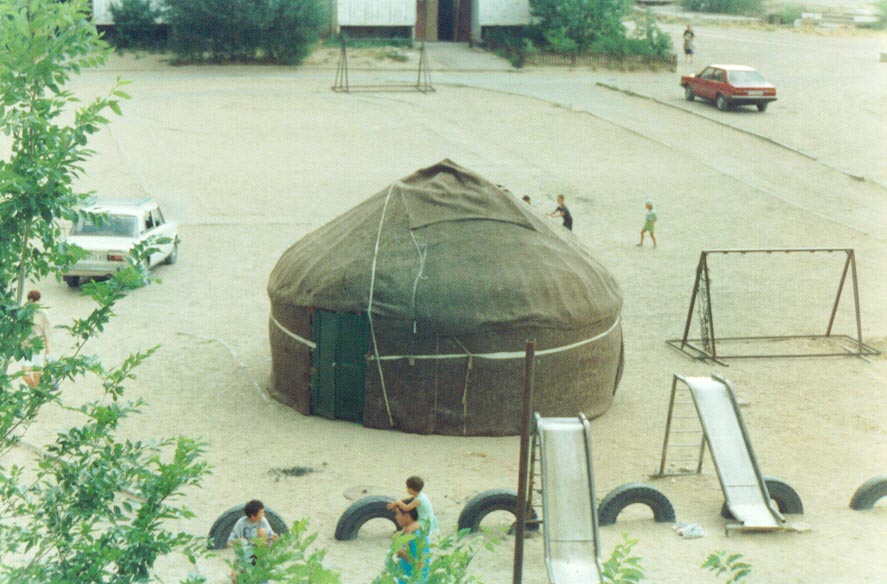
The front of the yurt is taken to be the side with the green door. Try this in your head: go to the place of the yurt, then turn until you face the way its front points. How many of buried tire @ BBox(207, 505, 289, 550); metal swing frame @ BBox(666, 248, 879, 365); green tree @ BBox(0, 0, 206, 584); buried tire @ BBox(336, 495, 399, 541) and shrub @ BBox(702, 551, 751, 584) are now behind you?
1

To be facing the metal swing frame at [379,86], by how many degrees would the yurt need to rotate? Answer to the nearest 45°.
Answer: approximately 135° to its right

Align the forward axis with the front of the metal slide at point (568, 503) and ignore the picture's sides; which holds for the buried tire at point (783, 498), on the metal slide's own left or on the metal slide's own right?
on the metal slide's own left

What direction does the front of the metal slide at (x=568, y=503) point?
toward the camera

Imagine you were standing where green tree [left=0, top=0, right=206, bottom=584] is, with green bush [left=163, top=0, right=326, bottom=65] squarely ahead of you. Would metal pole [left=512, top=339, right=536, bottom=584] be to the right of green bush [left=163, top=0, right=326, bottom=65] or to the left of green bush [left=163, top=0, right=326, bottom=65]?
right

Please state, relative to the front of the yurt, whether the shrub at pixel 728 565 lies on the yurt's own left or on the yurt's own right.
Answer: on the yurt's own left

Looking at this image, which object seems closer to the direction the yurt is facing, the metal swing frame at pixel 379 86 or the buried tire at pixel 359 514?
the buried tire

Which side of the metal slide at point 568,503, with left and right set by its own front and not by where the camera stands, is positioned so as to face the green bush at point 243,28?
back

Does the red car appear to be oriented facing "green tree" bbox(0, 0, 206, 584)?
no

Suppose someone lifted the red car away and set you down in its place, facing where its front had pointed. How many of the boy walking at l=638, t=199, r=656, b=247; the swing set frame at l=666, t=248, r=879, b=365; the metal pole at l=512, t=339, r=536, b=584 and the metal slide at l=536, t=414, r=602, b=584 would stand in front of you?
0

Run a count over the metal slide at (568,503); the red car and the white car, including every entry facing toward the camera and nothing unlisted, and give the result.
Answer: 1

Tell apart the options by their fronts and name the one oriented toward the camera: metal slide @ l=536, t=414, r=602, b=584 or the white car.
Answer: the metal slide

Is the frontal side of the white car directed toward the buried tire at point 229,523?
no

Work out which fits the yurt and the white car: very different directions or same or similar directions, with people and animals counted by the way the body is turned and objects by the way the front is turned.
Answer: very different directions

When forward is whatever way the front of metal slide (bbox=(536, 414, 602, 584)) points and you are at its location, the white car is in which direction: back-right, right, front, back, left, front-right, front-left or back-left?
back-right
